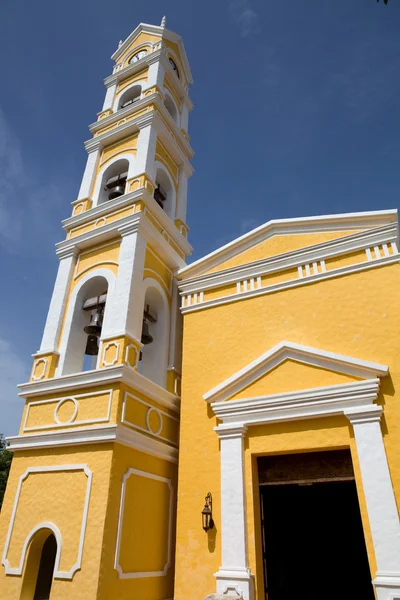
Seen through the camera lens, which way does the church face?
facing the viewer and to the left of the viewer
